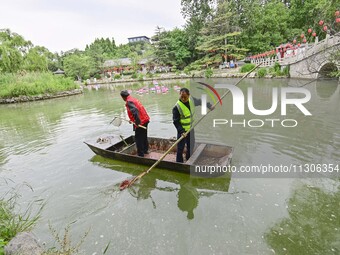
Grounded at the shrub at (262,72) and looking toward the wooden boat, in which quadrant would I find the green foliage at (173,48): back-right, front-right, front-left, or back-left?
back-right

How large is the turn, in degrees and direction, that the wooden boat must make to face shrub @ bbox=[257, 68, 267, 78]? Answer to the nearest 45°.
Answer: approximately 135° to its right

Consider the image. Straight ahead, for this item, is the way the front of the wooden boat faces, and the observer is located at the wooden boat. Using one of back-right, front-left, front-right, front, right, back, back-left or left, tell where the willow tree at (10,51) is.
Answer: front-right

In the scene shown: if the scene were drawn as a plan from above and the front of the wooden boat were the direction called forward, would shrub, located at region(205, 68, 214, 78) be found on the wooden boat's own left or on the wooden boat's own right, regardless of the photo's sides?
on the wooden boat's own right

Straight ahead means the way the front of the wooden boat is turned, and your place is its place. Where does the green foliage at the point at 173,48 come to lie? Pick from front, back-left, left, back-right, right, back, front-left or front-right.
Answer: right

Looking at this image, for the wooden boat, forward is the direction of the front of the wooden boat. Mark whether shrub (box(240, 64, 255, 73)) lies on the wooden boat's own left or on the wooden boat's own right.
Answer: on the wooden boat's own right

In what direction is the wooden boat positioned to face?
to the viewer's left
